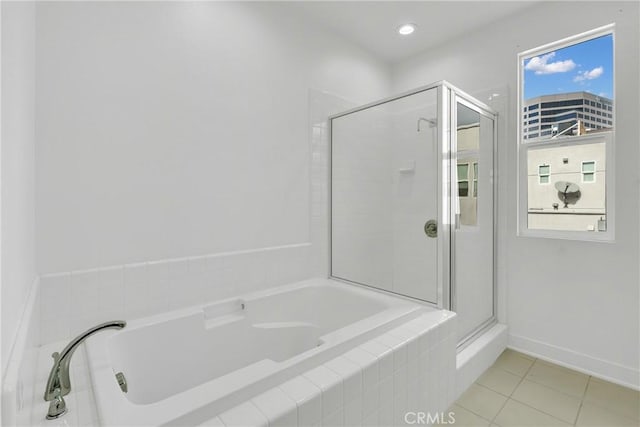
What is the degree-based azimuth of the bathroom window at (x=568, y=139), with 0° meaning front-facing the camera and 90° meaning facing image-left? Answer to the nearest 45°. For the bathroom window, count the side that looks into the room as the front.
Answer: approximately 45°

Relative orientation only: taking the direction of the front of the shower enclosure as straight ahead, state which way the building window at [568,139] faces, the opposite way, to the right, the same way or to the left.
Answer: to the right

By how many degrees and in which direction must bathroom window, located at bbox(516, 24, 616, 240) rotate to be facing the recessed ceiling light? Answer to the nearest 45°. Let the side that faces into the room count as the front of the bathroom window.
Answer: approximately 45° to its right

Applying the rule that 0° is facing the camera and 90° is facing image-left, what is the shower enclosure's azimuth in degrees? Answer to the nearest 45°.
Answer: approximately 315°

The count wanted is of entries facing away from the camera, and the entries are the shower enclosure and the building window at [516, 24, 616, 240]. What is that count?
0

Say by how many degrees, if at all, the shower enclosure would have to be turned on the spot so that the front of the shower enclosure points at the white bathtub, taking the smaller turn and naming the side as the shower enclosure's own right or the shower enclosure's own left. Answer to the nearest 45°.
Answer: approximately 90° to the shower enclosure's own right

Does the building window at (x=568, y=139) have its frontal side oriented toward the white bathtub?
yes
